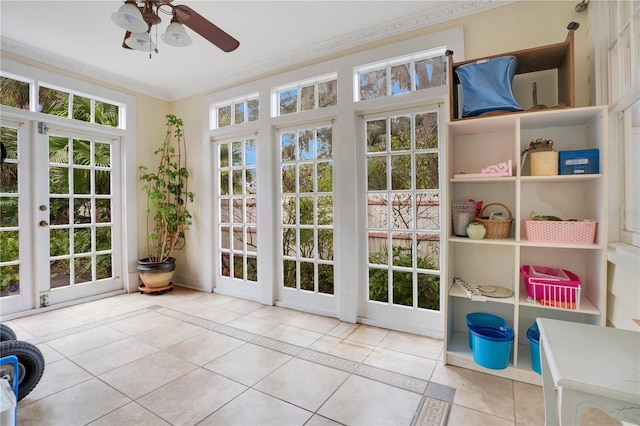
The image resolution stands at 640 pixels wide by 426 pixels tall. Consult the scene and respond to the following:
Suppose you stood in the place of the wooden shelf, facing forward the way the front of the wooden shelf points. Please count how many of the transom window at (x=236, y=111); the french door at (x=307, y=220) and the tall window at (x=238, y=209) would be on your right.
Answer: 3

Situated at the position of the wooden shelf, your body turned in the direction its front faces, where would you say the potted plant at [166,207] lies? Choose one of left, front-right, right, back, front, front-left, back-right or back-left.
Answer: right

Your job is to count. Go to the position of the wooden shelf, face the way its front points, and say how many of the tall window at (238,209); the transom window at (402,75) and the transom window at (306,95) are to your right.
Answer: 3

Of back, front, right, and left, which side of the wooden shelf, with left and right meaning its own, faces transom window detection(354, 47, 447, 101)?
right

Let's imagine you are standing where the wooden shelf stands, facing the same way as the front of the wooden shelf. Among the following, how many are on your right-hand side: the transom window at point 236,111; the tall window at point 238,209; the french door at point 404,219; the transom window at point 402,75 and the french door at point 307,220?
5

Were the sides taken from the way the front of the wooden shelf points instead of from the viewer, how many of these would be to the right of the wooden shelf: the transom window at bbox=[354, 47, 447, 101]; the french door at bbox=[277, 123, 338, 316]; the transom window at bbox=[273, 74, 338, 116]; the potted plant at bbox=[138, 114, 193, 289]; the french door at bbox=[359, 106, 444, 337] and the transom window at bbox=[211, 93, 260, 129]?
6

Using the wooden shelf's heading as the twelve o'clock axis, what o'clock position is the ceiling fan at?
The ceiling fan is roughly at 2 o'clock from the wooden shelf.

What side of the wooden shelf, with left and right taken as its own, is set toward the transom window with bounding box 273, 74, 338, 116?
right

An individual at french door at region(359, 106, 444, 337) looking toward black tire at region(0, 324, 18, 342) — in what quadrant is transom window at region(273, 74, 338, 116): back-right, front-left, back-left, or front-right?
front-right

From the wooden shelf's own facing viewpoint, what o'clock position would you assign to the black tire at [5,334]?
The black tire is roughly at 2 o'clock from the wooden shelf.

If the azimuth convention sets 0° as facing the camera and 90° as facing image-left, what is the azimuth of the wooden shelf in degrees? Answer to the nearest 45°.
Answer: approximately 0°

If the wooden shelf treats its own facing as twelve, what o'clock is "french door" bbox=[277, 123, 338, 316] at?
The french door is roughly at 3 o'clock from the wooden shelf.
